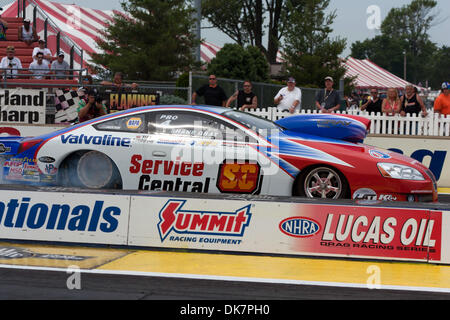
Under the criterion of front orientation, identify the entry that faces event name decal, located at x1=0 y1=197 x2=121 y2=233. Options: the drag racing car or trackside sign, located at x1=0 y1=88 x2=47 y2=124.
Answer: the trackside sign

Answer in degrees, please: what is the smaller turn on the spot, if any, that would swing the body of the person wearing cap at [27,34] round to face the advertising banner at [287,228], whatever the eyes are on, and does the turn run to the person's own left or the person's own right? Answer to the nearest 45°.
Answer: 0° — they already face it

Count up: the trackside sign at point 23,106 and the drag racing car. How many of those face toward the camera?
1

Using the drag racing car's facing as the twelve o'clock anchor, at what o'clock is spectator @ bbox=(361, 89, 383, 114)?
The spectator is roughly at 10 o'clock from the drag racing car.

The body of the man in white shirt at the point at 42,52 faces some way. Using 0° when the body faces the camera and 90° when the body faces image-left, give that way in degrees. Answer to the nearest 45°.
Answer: approximately 0°

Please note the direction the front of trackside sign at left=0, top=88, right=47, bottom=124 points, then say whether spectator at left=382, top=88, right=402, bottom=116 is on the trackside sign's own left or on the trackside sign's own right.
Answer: on the trackside sign's own left

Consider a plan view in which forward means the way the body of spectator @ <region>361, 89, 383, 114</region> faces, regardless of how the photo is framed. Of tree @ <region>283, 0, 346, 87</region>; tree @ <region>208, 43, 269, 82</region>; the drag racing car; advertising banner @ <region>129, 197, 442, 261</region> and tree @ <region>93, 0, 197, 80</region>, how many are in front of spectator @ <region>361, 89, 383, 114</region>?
2

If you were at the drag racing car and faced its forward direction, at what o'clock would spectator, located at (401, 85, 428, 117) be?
The spectator is roughly at 10 o'clock from the drag racing car.

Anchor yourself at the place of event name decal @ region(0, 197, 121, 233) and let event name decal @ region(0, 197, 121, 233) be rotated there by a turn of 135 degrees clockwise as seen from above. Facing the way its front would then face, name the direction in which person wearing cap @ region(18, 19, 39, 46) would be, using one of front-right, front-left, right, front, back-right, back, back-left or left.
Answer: front-right

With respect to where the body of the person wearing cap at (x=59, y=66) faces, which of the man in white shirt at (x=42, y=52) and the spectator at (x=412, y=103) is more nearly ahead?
the spectator

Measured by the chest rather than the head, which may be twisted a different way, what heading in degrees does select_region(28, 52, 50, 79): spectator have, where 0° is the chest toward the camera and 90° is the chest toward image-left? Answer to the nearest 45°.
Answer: approximately 0°

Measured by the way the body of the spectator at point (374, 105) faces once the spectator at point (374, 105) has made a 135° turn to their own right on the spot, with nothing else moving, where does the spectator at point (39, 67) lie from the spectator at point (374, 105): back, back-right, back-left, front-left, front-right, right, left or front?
front-left

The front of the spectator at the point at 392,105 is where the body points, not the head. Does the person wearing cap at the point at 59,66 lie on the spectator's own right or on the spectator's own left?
on the spectator's own right

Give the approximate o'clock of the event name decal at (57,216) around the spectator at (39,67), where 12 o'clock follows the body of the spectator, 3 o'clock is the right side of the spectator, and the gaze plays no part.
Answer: The event name decal is roughly at 12 o'clock from the spectator.

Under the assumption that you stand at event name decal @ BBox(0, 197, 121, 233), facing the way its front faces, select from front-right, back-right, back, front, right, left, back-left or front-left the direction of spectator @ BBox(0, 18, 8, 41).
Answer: back
